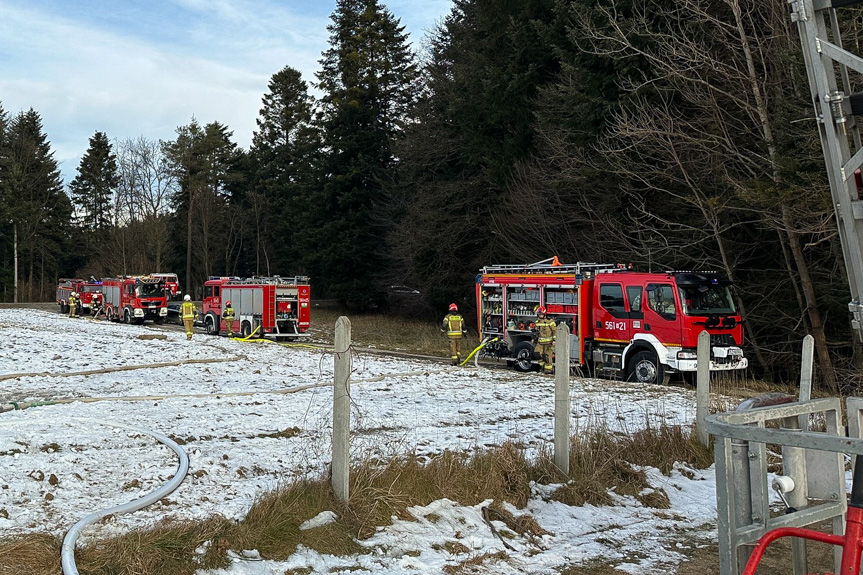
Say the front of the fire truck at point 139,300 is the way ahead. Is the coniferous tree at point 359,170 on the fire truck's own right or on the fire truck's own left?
on the fire truck's own left

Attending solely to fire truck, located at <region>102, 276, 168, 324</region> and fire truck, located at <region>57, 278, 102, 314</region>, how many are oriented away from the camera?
0

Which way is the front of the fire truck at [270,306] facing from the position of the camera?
facing away from the viewer and to the left of the viewer

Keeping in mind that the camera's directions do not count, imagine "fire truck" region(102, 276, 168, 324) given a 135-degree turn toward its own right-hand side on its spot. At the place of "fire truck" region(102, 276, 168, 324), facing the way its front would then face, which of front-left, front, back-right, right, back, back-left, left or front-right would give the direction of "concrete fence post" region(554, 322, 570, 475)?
left

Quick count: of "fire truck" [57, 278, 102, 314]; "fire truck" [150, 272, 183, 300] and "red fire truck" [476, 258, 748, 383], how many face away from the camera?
0

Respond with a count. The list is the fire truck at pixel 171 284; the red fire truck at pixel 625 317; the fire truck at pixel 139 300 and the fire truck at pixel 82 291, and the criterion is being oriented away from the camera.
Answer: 0

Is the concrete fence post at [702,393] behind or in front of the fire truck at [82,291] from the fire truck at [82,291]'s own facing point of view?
in front

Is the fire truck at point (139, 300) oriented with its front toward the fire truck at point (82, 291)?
no

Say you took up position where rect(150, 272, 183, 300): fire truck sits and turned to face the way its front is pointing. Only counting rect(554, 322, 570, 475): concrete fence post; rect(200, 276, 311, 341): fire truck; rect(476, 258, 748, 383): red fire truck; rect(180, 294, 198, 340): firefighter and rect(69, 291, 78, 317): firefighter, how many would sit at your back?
0

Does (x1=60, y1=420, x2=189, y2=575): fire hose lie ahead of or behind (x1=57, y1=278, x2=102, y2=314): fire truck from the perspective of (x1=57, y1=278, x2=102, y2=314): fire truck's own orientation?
ahead

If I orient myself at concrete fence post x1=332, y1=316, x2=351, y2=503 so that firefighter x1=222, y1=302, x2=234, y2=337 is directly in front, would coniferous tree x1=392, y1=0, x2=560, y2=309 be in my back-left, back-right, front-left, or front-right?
front-right

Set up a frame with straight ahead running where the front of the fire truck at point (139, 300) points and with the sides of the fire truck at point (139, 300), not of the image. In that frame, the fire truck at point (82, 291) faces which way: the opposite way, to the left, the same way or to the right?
the same way

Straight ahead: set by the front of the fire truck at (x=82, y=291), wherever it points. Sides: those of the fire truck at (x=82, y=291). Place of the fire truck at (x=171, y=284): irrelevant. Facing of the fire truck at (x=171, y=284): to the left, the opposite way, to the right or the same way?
the same way

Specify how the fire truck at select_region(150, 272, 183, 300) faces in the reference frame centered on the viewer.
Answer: facing the viewer and to the right of the viewer
